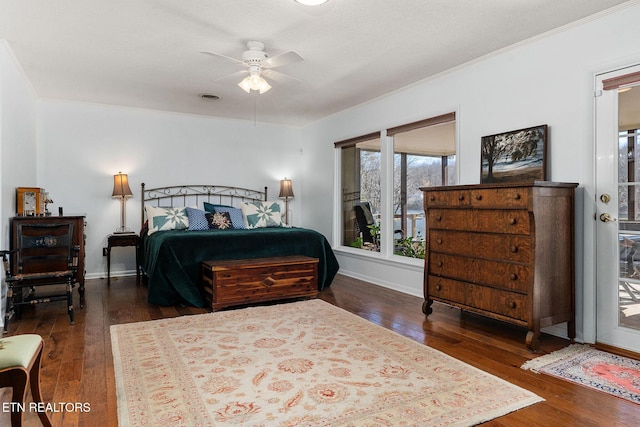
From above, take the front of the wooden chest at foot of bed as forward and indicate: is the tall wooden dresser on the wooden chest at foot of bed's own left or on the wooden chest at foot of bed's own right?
on the wooden chest at foot of bed's own left

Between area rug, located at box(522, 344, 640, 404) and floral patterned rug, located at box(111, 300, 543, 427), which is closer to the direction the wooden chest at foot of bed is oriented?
the floral patterned rug

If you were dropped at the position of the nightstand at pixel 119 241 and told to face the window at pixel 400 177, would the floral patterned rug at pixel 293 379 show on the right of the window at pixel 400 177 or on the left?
right

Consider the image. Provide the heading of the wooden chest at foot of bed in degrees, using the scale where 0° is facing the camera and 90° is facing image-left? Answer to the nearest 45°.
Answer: approximately 0°

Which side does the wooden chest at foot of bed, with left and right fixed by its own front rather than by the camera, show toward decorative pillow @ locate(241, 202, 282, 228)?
back

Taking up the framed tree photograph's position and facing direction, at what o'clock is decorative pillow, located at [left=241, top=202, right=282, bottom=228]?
The decorative pillow is roughly at 2 o'clock from the framed tree photograph.

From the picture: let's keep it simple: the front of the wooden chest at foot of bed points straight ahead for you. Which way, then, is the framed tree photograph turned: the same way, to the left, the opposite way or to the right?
to the right

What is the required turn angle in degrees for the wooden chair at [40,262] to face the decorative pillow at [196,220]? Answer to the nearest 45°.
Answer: approximately 90° to its left

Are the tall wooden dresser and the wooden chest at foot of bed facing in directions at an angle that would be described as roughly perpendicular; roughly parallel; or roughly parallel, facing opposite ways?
roughly perpendicular

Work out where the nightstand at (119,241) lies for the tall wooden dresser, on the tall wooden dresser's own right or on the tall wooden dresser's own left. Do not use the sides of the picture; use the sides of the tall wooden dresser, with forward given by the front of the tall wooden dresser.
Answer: on the tall wooden dresser's own right

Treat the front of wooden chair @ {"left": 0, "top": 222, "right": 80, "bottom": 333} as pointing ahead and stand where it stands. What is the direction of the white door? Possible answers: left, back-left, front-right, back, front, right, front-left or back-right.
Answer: front-left

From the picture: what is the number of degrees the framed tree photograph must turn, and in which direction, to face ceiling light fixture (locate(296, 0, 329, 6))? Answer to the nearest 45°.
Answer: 0° — it already faces it

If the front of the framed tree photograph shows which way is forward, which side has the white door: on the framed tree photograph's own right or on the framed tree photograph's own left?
on the framed tree photograph's own left
